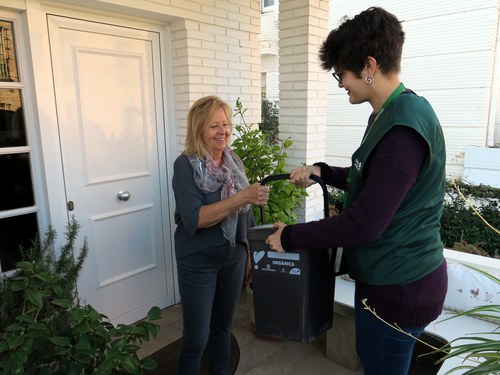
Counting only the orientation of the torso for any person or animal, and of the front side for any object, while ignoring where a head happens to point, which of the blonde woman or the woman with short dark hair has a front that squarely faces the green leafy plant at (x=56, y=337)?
the woman with short dark hair

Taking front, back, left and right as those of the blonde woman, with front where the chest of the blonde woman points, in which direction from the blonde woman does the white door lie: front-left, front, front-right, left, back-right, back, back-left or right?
back

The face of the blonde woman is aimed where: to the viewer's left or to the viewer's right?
to the viewer's right

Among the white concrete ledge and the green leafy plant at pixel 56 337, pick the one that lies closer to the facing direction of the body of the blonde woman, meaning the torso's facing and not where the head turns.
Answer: the white concrete ledge

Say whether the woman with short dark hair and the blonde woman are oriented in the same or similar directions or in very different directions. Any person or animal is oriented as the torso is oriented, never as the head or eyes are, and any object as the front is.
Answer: very different directions

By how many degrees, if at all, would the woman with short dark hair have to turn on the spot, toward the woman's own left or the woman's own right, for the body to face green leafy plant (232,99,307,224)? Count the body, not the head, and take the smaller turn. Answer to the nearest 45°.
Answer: approximately 45° to the woman's own right

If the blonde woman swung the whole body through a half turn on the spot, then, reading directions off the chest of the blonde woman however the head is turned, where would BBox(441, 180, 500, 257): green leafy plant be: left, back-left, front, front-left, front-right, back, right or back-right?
right

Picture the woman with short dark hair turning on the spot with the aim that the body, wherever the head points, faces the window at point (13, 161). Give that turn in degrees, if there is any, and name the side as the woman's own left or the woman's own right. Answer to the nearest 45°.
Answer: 0° — they already face it

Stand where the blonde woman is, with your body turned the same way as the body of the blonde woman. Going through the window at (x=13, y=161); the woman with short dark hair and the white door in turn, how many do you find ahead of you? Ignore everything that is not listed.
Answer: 1

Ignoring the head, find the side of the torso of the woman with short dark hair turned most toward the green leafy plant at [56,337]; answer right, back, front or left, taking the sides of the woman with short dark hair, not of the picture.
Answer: front

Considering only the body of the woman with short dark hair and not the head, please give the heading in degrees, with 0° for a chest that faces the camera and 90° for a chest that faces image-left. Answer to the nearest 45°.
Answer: approximately 90°

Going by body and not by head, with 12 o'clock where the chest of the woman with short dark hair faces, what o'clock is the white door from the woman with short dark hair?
The white door is roughly at 1 o'clock from the woman with short dark hair.

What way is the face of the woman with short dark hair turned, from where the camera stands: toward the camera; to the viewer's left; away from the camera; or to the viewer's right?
to the viewer's left

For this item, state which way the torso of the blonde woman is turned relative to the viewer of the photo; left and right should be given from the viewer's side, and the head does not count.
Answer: facing the viewer and to the right of the viewer

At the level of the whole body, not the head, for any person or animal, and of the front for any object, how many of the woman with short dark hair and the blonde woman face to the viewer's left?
1

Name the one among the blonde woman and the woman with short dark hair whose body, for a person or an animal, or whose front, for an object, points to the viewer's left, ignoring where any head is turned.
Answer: the woman with short dark hair
